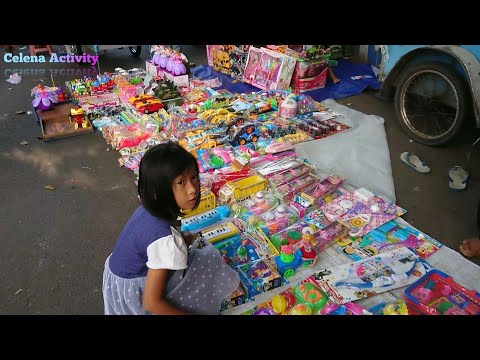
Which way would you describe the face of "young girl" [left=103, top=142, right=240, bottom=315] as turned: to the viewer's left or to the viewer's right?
to the viewer's right

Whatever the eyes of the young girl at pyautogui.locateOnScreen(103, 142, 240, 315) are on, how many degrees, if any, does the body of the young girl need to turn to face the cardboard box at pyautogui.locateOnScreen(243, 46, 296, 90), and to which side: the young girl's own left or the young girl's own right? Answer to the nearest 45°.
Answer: approximately 90° to the young girl's own left

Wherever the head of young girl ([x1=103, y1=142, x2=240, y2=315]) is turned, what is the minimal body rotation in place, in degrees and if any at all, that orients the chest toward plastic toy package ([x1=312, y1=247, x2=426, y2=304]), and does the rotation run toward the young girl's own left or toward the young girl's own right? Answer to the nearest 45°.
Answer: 0° — they already face it

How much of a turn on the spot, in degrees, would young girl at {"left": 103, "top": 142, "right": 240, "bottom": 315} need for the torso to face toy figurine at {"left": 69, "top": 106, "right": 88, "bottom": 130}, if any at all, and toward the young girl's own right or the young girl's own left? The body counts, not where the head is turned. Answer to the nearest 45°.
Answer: approximately 90° to the young girl's own left

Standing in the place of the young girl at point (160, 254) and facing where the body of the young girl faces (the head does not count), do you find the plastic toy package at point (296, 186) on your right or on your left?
on your left

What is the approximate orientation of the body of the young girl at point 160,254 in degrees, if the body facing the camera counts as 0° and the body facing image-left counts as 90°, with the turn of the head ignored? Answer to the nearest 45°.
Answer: approximately 270°

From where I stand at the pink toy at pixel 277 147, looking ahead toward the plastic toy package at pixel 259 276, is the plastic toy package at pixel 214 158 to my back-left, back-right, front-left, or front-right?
front-right

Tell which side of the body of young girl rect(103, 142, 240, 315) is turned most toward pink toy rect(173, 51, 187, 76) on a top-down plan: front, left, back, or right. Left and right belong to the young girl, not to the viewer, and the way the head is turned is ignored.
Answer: left

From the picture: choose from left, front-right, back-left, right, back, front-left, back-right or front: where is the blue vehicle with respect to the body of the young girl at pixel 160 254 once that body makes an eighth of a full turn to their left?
front

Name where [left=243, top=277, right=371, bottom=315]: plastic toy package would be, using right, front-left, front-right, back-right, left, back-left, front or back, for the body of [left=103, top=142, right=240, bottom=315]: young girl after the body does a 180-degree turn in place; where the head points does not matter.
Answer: back

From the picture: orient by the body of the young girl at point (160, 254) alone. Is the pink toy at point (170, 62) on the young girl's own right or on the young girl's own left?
on the young girl's own left

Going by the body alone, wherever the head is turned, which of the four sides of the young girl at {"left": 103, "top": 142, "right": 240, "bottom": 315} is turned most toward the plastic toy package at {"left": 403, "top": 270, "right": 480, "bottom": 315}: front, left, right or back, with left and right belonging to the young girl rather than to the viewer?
front

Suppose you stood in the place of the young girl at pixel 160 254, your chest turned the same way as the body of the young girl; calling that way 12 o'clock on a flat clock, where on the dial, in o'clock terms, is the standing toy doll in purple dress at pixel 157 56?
The standing toy doll in purple dress is roughly at 9 o'clock from the young girl.

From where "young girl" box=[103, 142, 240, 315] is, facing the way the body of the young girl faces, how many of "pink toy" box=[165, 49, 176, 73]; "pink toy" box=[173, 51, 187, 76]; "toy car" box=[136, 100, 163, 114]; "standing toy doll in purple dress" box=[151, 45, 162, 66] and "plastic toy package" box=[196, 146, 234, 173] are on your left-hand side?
5
